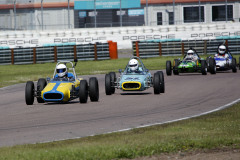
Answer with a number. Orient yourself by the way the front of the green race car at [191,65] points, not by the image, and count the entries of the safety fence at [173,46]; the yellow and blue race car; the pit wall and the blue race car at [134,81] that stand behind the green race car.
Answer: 2

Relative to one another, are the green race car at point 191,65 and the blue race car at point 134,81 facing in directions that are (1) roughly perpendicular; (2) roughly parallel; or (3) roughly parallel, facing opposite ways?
roughly parallel

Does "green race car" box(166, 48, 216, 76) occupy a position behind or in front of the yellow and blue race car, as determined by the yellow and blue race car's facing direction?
behind

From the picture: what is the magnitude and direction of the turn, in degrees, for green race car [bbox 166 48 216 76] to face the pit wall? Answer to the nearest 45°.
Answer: approximately 180°

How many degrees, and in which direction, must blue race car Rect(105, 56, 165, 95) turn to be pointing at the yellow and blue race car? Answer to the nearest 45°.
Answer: approximately 45° to its right

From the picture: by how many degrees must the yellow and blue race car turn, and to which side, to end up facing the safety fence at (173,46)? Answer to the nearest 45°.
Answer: approximately 180°

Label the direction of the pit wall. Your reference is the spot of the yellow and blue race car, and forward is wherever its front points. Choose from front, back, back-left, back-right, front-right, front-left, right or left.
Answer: back

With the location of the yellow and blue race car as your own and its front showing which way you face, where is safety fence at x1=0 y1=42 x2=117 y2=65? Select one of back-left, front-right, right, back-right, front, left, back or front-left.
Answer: back

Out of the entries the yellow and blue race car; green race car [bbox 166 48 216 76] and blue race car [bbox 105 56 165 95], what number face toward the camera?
3

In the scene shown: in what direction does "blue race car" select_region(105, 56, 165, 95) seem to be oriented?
toward the camera

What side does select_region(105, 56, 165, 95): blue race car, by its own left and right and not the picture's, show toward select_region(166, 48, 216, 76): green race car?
back

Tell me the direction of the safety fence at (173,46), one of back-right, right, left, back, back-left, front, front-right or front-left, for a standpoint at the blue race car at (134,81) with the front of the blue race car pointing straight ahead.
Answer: back

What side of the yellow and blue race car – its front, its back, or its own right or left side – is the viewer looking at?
front

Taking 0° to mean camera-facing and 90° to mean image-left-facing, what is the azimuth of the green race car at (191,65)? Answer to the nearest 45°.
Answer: approximately 0°
